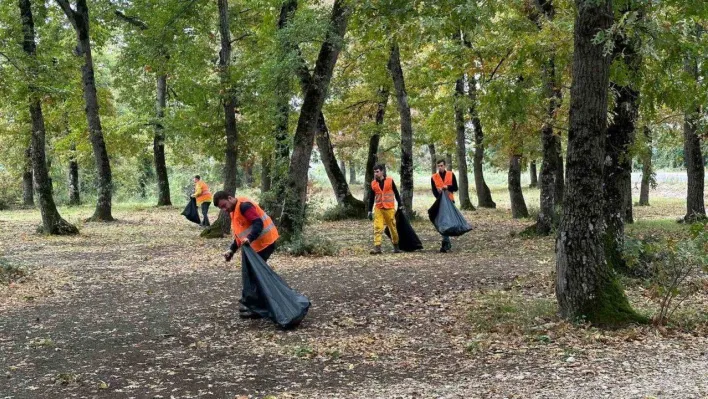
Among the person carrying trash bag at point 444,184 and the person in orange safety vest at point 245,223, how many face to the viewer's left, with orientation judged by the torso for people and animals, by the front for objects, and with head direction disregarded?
1

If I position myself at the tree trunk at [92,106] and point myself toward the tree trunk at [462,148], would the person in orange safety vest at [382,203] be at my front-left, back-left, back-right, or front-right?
front-right

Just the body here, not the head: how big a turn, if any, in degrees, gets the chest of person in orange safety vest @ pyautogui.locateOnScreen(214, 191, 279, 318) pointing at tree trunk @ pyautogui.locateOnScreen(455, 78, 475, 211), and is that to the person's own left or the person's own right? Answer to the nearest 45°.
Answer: approximately 135° to the person's own right

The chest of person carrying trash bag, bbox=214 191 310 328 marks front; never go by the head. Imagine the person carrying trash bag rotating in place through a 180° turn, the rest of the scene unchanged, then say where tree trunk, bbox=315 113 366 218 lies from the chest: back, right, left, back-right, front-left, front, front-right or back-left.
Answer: left

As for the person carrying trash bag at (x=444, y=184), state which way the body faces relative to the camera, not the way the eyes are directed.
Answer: toward the camera

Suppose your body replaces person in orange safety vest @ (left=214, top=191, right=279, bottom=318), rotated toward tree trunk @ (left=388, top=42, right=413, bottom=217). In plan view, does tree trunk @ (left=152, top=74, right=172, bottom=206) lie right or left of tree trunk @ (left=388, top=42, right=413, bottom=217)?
left

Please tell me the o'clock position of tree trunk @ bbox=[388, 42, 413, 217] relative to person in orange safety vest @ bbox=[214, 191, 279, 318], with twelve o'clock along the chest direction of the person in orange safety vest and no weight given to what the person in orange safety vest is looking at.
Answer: The tree trunk is roughly at 4 o'clock from the person in orange safety vest.

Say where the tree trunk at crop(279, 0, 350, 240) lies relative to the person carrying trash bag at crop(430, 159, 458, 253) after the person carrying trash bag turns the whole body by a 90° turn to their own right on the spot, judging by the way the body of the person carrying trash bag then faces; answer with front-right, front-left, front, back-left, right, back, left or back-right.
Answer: front

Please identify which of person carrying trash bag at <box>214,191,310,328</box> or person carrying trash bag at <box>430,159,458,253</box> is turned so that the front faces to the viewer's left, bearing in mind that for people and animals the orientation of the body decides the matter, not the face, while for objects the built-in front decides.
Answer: person carrying trash bag at <box>214,191,310,328</box>

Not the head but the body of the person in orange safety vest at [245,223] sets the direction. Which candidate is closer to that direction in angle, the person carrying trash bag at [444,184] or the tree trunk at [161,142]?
the tree trunk

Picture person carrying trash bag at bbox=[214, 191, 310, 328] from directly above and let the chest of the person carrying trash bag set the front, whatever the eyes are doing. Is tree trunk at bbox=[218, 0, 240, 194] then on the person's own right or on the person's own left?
on the person's own right

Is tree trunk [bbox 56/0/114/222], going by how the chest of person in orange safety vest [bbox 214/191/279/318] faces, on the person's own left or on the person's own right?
on the person's own right

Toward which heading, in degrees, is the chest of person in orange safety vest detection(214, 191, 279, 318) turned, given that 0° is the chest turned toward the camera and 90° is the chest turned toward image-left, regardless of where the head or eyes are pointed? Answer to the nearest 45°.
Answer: approximately 90°
